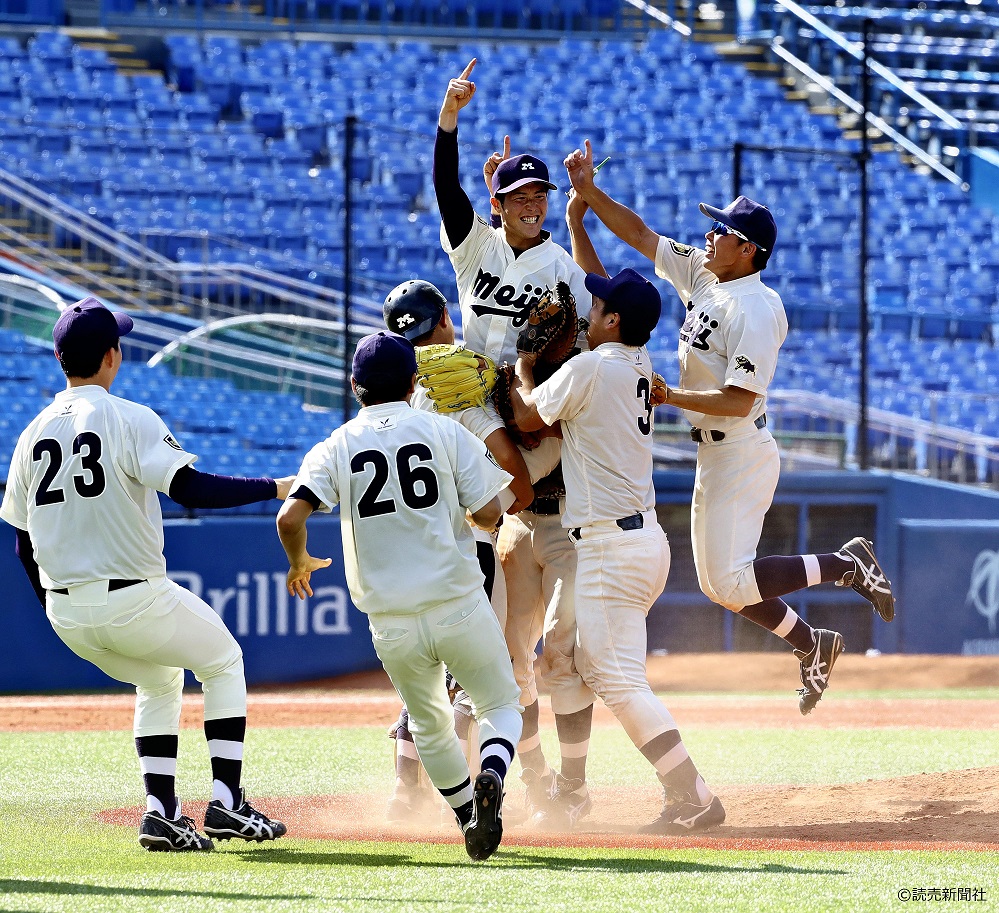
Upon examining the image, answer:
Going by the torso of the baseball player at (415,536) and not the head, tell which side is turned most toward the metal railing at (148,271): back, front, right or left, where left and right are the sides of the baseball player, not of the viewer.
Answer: front

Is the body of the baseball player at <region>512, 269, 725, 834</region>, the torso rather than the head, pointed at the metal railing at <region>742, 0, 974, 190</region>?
no

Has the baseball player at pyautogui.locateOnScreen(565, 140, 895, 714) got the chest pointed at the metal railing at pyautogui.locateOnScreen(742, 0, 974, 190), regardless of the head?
no

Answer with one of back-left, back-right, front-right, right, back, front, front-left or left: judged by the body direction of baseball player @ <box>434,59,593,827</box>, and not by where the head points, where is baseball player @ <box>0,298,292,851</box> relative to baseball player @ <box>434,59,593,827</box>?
front-right

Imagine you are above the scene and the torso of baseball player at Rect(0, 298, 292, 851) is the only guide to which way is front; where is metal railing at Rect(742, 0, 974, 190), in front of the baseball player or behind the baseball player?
in front

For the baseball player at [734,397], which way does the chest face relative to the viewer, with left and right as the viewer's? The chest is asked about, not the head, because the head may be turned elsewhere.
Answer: facing to the left of the viewer

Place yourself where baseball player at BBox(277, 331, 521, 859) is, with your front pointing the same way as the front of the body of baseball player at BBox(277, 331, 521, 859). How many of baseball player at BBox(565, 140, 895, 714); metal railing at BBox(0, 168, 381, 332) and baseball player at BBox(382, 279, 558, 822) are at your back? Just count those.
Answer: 0

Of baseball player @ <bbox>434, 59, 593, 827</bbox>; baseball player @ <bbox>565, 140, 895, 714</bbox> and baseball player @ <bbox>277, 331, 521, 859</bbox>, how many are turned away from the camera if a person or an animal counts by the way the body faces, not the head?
1

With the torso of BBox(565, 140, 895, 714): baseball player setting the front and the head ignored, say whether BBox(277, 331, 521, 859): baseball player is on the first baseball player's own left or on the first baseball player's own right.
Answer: on the first baseball player's own left

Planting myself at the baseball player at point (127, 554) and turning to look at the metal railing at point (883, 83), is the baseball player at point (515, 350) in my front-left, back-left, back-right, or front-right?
front-right

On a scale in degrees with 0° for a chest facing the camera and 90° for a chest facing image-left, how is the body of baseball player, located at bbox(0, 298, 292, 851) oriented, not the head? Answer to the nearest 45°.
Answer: approximately 225°

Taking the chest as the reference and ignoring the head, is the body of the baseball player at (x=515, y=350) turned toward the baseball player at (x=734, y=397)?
no

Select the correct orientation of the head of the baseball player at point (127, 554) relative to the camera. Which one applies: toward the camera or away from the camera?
away from the camera

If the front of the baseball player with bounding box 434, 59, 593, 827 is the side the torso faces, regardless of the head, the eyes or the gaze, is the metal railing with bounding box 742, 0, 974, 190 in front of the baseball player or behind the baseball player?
behind

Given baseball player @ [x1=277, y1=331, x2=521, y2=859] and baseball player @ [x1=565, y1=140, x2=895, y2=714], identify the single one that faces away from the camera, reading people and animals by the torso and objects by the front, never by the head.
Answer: baseball player @ [x1=277, y1=331, x2=521, y2=859]

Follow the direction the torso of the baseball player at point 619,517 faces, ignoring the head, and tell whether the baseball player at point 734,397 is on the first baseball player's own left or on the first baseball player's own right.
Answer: on the first baseball player's own right

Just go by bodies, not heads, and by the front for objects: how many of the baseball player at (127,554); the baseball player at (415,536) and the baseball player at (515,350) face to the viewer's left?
0

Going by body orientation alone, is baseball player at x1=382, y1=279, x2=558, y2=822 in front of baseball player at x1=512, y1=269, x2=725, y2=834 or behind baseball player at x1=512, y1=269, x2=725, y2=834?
in front
